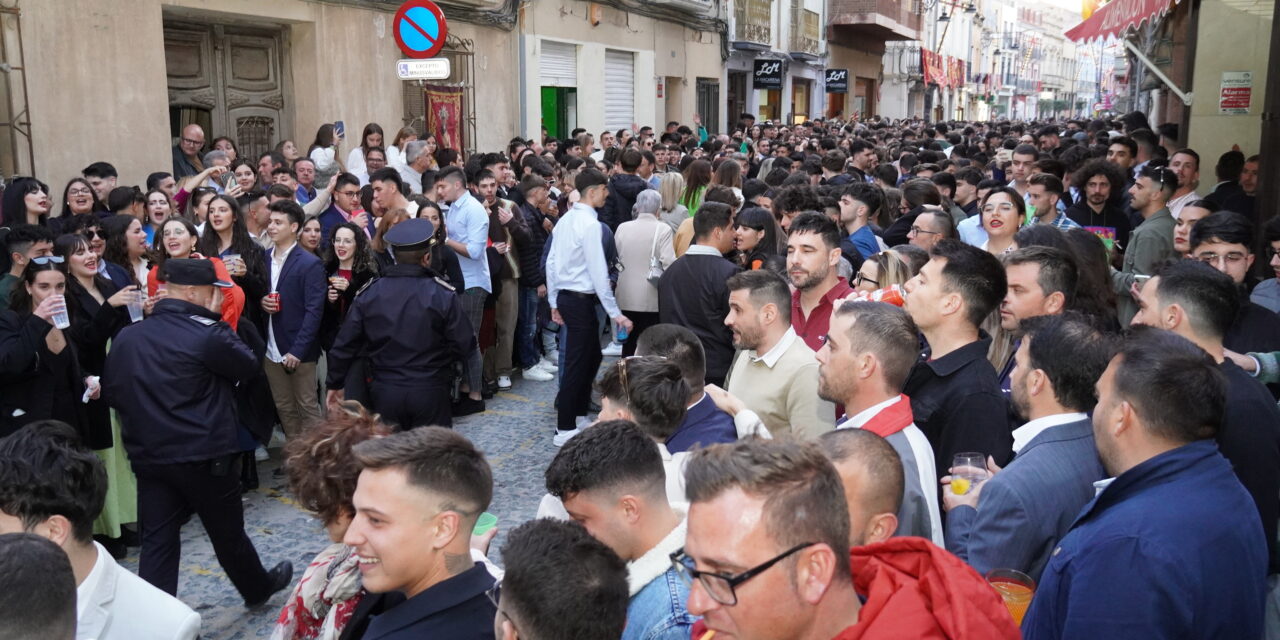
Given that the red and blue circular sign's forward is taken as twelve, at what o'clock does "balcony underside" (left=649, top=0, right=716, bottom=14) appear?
The balcony underside is roughly at 7 o'clock from the red and blue circular sign.

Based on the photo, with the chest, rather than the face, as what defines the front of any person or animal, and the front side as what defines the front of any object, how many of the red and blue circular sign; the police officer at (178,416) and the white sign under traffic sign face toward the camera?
2

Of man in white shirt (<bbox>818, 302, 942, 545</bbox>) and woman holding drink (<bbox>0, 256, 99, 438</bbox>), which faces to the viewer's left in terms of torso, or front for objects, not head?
the man in white shirt

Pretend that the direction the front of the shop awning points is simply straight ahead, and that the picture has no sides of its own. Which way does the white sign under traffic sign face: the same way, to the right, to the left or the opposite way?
to the left

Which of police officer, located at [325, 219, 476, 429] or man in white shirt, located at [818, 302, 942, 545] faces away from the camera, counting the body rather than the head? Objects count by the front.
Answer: the police officer

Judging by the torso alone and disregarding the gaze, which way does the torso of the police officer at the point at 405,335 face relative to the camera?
away from the camera

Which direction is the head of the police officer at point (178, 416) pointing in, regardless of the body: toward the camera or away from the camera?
away from the camera

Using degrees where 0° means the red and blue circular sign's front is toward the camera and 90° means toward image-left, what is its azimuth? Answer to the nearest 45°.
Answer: approximately 0°

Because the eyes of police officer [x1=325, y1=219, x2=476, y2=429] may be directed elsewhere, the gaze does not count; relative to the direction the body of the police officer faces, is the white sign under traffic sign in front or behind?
in front

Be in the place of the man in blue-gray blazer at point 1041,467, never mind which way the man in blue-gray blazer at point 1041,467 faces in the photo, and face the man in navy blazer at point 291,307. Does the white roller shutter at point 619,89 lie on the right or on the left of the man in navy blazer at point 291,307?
right

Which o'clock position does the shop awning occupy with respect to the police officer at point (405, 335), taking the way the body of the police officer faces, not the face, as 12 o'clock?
The shop awning is roughly at 2 o'clock from the police officer.

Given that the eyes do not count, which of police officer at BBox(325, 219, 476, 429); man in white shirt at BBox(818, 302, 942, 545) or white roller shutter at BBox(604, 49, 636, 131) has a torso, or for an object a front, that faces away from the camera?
the police officer

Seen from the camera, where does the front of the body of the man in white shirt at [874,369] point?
to the viewer's left

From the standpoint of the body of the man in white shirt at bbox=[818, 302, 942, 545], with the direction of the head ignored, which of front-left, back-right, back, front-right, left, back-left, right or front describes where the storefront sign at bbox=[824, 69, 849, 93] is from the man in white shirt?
right

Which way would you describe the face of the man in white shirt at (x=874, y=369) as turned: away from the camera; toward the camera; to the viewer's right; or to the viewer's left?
to the viewer's left
